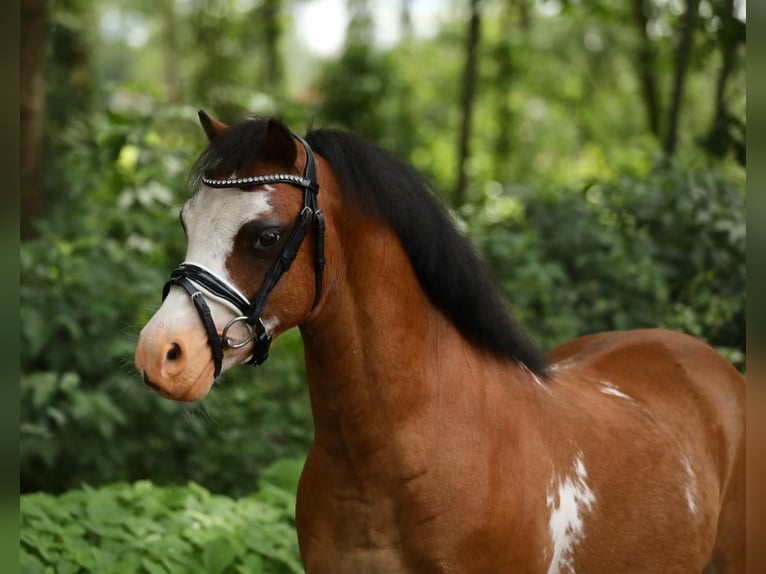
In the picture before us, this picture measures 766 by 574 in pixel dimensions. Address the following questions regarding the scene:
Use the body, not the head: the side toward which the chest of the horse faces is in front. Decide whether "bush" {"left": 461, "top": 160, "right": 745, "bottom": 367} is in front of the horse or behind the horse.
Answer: behind

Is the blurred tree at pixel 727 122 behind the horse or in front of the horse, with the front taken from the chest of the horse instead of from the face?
behind

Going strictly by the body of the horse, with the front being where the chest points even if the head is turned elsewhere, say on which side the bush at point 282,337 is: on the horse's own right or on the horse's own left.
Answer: on the horse's own right

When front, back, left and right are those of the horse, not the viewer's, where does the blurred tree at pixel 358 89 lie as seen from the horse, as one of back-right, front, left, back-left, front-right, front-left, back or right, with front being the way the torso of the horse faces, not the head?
back-right

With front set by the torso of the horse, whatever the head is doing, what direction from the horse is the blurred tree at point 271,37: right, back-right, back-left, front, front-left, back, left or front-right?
back-right

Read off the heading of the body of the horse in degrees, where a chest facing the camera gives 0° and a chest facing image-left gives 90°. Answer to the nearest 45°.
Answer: approximately 45°
